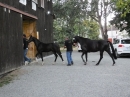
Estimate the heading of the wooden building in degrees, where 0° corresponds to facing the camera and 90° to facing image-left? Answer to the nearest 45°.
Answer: approximately 315°

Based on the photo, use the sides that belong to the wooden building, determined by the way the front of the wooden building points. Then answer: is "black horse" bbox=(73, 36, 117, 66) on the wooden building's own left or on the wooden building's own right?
on the wooden building's own left

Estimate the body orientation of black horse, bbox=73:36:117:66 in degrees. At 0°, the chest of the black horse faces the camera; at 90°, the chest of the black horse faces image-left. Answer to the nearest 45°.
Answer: approximately 90°

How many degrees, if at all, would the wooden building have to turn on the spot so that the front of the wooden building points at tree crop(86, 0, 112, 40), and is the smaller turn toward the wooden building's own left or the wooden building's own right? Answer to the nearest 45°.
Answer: approximately 90° to the wooden building's own left

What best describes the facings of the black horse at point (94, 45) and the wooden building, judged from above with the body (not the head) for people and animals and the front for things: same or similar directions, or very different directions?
very different directions

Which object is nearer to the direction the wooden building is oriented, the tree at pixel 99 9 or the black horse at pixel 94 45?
the black horse

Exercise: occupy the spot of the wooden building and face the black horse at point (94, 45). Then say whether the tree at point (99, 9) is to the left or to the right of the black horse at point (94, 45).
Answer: left

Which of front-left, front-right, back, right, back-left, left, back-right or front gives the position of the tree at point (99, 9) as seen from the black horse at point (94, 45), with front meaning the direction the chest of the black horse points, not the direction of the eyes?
right

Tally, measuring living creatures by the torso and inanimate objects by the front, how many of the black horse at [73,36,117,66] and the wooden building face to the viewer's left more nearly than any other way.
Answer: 1

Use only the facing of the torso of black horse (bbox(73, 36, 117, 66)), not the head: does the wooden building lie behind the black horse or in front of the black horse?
in front

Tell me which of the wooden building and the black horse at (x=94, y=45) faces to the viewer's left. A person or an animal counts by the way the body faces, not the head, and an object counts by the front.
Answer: the black horse

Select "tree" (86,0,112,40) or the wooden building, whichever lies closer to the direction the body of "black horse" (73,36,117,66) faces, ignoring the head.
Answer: the wooden building
